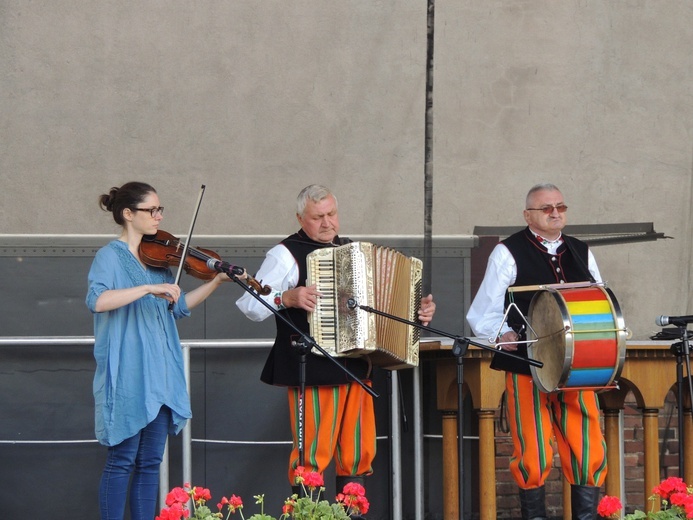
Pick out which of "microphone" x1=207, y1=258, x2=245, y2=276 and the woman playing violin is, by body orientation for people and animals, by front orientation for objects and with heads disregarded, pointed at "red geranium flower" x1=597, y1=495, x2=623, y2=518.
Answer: the woman playing violin

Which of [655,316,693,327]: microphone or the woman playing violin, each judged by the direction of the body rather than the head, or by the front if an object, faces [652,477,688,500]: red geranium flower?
the woman playing violin

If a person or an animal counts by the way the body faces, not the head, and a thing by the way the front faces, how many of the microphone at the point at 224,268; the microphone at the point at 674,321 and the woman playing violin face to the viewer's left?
2

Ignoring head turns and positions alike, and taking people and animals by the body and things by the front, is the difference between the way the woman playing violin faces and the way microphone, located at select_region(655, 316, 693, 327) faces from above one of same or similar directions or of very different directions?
very different directions

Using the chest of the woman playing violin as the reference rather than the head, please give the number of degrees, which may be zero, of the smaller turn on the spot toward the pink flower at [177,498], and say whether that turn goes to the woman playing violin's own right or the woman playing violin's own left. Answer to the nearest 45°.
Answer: approximately 45° to the woman playing violin's own right

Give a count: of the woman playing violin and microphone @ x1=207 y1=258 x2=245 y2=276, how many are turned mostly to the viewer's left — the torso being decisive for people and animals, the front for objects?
1

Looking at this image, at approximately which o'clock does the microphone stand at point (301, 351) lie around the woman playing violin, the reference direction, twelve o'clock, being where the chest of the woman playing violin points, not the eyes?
The microphone stand is roughly at 11 o'clock from the woman playing violin.

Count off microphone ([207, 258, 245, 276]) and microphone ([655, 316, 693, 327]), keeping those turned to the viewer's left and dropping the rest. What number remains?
2

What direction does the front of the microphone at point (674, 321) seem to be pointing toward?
to the viewer's left

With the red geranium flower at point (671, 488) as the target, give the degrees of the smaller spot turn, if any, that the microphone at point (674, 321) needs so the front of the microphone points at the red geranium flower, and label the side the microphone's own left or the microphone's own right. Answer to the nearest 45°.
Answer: approximately 90° to the microphone's own left

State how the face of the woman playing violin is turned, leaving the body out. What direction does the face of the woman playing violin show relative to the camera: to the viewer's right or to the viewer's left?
to the viewer's right

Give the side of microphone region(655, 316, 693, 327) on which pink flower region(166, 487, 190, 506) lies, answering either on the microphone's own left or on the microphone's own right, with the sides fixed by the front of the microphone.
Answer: on the microphone's own left

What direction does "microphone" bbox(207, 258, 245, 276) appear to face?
to the viewer's left

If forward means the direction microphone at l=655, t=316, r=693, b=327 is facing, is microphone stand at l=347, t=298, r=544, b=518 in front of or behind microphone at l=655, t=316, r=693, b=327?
in front

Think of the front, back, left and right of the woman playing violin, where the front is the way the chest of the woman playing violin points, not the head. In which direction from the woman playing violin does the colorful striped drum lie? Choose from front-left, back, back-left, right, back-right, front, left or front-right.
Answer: front-left
